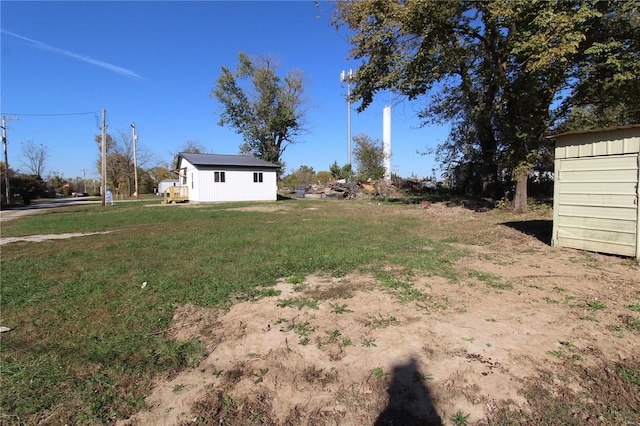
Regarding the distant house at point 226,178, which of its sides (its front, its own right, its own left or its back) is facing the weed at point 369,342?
left

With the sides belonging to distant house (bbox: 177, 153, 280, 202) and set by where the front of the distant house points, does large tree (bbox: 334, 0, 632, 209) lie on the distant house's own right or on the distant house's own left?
on the distant house's own left

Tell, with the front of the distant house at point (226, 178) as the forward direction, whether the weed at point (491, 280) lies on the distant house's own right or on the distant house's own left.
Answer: on the distant house's own left

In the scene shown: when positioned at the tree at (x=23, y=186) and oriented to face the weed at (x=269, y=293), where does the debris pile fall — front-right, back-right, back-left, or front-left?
front-left

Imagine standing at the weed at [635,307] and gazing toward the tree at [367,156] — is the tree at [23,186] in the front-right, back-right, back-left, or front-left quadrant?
front-left

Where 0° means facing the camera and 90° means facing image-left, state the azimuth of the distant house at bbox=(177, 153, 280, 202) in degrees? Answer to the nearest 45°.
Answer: approximately 90°

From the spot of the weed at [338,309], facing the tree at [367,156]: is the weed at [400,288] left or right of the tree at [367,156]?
right

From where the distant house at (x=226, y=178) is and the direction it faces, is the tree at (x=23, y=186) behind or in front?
in front

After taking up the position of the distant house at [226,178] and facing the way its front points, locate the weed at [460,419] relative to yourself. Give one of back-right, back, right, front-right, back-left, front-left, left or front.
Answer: left

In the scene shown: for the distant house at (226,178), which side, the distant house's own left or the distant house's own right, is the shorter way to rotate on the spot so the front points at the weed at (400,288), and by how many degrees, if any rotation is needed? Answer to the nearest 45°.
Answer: approximately 90° to the distant house's own left

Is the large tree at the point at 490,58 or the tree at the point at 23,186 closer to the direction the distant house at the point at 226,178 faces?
the tree

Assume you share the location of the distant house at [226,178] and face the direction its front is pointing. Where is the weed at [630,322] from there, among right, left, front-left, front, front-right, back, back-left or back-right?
left

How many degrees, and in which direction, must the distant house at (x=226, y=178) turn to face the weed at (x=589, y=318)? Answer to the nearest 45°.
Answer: approximately 90° to its left
